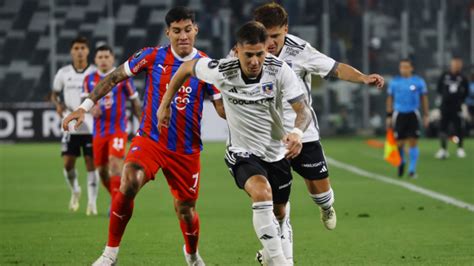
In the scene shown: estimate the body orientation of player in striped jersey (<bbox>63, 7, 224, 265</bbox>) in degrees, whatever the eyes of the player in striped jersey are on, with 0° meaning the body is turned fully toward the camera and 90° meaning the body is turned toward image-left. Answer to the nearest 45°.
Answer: approximately 0°

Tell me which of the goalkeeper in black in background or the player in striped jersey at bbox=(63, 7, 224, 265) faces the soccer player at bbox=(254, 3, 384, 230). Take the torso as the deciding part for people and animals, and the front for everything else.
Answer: the goalkeeper in black in background

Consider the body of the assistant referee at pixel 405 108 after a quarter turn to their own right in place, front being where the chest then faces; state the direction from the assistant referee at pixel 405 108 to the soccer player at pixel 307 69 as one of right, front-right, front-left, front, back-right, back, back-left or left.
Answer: left

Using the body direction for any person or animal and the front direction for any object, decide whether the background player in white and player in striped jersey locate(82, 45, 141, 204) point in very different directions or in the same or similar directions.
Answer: same or similar directions

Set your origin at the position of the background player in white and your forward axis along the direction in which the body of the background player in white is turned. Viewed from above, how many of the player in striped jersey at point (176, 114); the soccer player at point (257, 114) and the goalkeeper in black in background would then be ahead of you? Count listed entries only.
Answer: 2

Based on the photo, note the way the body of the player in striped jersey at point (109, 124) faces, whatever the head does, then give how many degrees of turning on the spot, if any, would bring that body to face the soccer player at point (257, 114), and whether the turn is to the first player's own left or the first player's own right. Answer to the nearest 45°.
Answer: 0° — they already face them

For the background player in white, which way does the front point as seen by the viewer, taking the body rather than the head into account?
toward the camera

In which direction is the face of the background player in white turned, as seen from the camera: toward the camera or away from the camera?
toward the camera

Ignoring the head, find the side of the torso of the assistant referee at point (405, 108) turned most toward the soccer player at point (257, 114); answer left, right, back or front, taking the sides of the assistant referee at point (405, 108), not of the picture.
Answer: front

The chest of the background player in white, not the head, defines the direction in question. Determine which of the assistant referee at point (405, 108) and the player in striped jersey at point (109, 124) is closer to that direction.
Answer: the player in striped jersey

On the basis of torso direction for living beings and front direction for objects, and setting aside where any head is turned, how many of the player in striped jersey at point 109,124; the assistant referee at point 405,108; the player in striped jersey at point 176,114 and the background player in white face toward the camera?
4

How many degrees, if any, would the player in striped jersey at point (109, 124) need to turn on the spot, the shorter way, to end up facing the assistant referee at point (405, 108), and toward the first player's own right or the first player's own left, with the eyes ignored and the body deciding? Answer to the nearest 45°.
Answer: approximately 135° to the first player's own left

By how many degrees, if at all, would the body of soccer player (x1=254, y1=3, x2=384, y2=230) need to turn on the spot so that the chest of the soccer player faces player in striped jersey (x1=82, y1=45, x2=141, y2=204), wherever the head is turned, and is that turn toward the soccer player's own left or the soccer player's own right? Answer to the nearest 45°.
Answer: approximately 90° to the soccer player's own right

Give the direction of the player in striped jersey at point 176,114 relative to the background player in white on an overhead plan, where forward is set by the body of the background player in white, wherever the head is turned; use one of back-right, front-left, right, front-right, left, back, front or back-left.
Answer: front

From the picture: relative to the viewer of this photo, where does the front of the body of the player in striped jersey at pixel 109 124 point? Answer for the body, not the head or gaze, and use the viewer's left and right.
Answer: facing the viewer

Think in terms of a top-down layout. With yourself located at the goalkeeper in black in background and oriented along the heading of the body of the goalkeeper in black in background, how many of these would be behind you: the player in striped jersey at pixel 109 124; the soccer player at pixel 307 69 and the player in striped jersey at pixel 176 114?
0

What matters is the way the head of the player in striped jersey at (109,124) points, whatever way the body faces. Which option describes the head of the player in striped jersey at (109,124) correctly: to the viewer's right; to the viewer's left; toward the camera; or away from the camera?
toward the camera

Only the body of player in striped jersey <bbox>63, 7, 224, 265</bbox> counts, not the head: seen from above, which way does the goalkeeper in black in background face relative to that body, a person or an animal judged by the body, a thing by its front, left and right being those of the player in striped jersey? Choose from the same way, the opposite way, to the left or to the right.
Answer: the same way
